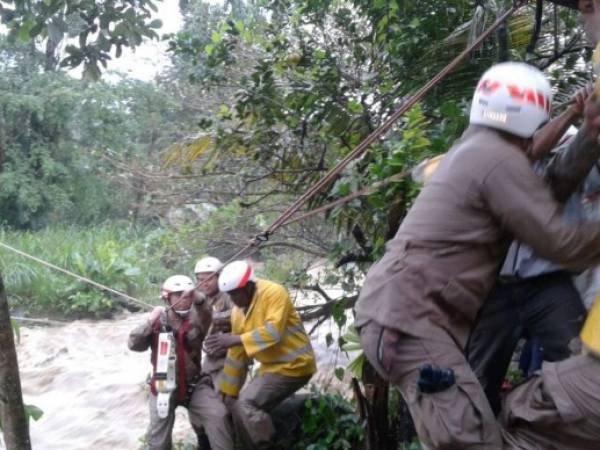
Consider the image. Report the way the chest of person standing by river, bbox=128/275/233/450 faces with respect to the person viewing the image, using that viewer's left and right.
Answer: facing the viewer

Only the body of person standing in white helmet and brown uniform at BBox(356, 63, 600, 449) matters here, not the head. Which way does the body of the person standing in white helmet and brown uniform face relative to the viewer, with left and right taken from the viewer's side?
facing away from the viewer and to the right of the viewer

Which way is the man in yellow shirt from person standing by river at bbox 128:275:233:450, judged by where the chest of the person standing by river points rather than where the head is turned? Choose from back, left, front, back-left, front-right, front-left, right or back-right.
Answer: left

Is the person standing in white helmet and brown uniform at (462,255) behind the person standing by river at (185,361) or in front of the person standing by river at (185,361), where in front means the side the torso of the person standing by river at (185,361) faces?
in front

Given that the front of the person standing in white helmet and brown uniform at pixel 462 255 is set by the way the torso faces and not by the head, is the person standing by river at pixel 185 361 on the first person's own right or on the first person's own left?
on the first person's own left

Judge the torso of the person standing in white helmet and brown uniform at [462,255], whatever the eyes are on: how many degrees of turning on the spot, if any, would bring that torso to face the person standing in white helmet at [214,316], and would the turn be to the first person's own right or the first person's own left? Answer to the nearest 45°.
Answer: approximately 90° to the first person's own left

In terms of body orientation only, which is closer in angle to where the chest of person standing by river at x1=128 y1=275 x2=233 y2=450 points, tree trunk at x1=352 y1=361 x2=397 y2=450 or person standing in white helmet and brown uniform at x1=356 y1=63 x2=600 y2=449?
the person standing in white helmet and brown uniform

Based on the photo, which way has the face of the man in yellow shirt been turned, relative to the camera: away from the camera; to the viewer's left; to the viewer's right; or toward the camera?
to the viewer's left

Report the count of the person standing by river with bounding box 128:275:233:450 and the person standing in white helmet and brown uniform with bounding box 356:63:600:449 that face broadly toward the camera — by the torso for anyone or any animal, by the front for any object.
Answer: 1

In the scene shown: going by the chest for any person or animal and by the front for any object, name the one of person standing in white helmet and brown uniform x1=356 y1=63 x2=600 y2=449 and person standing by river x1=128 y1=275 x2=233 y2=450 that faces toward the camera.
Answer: person standing by river x1=128 y1=275 x2=233 y2=450

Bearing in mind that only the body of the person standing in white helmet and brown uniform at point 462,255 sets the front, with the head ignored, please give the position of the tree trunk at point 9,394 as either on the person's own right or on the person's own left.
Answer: on the person's own left
